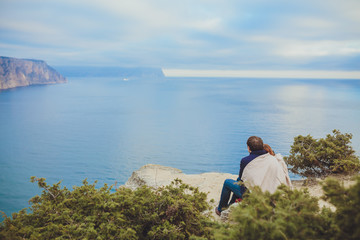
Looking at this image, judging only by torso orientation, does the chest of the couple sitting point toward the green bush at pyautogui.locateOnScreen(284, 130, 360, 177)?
no

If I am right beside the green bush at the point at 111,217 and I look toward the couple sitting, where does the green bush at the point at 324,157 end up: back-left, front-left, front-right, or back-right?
front-left

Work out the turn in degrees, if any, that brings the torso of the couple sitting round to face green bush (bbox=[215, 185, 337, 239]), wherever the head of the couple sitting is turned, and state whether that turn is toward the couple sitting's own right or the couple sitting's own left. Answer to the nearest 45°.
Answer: approximately 135° to the couple sitting's own left

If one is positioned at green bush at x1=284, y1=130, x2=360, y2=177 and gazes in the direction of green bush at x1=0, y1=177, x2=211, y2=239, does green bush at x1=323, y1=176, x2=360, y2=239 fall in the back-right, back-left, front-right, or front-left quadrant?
front-left

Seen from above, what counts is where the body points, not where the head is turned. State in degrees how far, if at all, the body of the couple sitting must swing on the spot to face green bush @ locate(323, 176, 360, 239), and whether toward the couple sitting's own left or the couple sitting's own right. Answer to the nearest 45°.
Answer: approximately 135° to the couple sitting's own left

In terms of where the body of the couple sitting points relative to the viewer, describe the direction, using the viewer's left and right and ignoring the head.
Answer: facing away from the viewer and to the left of the viewer

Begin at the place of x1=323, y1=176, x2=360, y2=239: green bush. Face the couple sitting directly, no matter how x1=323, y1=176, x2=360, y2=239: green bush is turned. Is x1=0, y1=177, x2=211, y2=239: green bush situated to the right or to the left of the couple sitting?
left

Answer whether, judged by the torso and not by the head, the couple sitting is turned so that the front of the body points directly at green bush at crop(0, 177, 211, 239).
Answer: no
